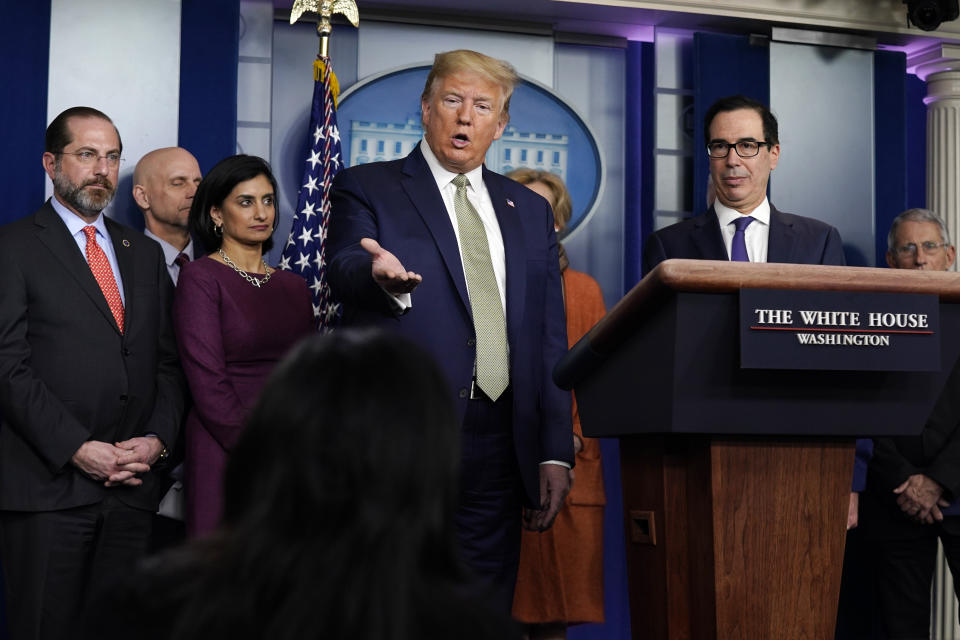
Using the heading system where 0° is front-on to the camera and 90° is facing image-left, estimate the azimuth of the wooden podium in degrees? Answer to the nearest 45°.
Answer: approximately 315°

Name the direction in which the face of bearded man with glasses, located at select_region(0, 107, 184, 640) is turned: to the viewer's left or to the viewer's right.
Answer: to the viewer's right

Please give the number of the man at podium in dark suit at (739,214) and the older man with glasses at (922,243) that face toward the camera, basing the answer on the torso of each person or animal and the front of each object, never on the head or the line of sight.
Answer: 2

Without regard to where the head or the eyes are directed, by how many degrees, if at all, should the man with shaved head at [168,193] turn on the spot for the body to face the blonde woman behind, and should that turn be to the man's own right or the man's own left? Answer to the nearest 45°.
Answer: approximately 45° to the man's own left

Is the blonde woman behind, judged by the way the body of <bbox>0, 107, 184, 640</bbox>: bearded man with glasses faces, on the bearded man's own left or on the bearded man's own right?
on the bearded man's own left

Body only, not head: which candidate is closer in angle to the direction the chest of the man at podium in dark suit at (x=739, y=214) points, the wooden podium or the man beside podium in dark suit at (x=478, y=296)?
the wooden podium

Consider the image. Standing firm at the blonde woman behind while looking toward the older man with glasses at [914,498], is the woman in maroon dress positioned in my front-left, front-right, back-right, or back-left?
back-right

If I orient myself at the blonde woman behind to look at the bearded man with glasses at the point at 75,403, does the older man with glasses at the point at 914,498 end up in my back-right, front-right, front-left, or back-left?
back-left

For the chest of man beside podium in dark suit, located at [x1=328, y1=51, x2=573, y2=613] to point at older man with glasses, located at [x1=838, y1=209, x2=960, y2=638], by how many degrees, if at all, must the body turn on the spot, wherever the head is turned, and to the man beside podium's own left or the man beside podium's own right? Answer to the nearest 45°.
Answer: approximately 135° to the man beside podium's own left

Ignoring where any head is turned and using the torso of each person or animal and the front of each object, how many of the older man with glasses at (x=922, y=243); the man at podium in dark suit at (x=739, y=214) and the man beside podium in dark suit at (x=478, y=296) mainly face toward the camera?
3
